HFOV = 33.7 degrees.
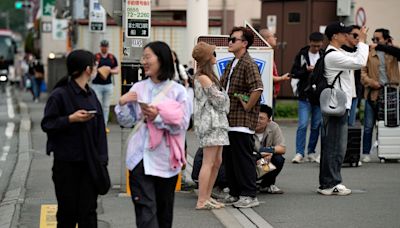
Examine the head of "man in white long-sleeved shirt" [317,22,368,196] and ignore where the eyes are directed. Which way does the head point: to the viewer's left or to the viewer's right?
to the viewer's right

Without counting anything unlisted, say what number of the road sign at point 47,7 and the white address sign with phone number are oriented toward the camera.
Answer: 2

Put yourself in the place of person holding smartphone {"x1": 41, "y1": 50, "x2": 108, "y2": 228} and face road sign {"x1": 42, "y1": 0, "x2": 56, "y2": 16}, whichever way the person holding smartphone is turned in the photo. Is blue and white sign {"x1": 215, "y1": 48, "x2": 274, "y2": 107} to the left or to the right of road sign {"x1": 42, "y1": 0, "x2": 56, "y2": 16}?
right

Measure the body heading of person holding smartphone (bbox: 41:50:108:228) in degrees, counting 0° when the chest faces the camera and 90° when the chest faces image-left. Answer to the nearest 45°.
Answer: approximately 315°

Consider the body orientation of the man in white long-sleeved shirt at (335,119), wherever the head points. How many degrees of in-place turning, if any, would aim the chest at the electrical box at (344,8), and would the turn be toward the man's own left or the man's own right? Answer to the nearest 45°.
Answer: approximately 90° to the man's own left

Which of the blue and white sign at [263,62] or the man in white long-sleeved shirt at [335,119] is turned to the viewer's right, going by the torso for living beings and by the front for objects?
the man in white long-sleeved shirt

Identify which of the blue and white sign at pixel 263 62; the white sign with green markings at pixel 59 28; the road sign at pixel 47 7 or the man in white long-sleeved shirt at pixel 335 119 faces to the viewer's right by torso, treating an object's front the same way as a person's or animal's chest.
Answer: the man in white long-sleeved shirt

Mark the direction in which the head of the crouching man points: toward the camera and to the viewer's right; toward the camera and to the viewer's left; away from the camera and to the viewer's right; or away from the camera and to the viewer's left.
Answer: toward the camera and to the viewer's left

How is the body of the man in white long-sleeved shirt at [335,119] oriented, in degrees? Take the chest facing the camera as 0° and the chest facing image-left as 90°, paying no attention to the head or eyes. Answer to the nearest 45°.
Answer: approximately 270°
